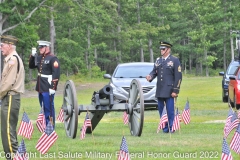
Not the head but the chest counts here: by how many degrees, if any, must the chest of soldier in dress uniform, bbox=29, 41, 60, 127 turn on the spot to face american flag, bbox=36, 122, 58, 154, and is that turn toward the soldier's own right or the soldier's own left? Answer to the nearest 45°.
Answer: approximately 45° to the soldier's own left

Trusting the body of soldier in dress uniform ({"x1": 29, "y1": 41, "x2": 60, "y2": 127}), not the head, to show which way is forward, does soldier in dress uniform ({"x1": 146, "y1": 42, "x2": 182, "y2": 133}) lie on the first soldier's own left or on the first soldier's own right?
on the first soldier's own left

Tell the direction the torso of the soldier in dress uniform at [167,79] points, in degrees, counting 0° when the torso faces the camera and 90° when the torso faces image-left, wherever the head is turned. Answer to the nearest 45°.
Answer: approximately 45°
